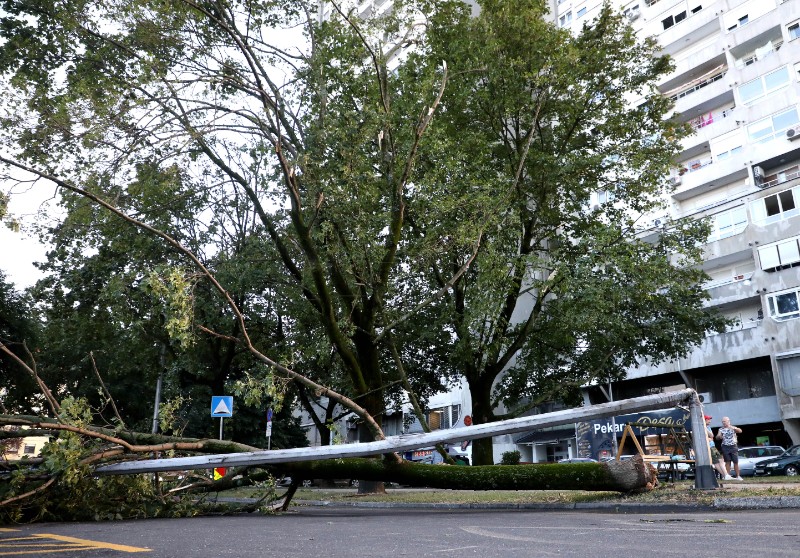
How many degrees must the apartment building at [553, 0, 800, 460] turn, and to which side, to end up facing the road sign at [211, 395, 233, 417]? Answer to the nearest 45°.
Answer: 0° — it already faces it

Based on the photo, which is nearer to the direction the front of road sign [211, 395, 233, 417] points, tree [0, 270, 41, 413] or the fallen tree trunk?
the fallen tree trunk

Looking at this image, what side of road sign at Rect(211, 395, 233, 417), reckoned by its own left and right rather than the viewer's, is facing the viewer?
front

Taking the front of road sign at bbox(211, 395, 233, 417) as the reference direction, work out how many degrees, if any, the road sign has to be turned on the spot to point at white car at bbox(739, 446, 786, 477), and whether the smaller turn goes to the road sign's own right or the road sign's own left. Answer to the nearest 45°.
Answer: approximately 90° to the road sign's own left

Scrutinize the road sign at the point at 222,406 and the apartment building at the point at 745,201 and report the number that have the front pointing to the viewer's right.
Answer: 0

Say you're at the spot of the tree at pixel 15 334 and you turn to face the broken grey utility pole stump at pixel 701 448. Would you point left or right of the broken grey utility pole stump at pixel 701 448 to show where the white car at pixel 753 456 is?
left

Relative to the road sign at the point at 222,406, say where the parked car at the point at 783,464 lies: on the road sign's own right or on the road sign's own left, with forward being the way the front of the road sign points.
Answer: on the road sign's own left

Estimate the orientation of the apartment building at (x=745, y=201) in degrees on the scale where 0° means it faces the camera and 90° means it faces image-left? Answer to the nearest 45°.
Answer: approximately 45°

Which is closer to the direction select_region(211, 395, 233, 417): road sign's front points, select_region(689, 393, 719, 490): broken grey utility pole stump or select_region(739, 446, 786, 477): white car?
the broken grey utility pole stump

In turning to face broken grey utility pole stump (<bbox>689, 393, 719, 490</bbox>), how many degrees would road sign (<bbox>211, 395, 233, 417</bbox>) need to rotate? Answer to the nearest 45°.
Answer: approximately 45° to its left

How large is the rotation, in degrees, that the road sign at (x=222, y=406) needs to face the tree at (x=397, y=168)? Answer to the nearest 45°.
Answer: approximately 45° to its left
